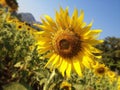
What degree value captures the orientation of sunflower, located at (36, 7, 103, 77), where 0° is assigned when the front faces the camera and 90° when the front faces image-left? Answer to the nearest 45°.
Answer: approximately 0°
